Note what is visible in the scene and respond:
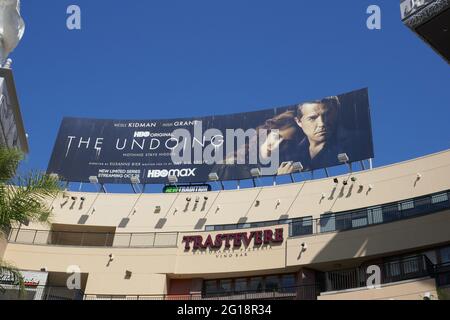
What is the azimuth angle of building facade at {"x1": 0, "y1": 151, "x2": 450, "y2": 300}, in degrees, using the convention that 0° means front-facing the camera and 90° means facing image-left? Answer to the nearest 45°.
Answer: approximately 0°

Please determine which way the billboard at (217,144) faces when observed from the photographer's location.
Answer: facing the viewer

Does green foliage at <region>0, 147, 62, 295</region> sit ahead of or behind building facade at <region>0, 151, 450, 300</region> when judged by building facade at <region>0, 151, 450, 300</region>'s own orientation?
ahead

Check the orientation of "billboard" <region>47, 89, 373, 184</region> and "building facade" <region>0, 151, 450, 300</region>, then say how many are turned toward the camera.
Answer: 2

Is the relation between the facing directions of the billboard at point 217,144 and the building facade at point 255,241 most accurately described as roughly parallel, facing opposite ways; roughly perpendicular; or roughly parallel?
roughly parallel
